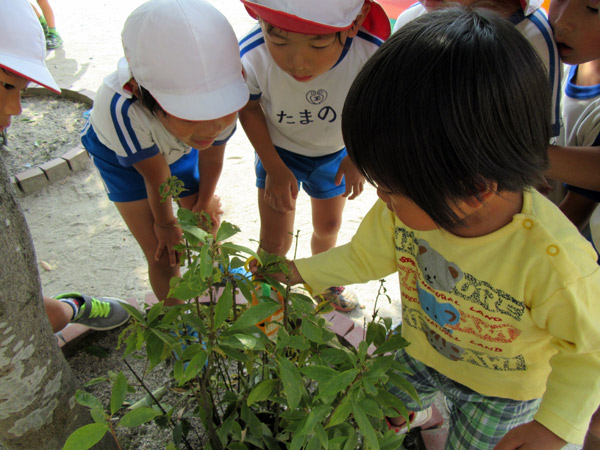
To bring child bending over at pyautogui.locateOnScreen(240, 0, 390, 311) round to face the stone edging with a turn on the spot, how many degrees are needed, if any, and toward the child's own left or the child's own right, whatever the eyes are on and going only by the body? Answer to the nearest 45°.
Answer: approximately 135° to the child's own right

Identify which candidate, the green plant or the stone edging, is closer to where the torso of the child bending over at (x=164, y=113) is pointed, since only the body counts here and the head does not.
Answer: the green plant

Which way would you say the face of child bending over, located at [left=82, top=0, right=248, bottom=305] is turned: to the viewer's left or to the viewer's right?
to the viewer's right

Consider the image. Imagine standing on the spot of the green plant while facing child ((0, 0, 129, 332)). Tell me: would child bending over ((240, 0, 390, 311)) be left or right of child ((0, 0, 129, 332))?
right

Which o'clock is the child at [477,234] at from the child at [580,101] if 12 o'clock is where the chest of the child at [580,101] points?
the child at [477,234] is roughly at 11 o'clock from the child at [580,101].

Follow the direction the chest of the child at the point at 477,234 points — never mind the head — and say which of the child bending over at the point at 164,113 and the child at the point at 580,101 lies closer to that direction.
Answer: the child bending over

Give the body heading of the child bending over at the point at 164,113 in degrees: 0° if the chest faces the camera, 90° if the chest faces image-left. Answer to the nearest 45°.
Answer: approximately 315°

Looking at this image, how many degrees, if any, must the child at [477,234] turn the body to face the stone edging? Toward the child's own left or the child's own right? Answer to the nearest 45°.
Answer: approximately 90° to the child's own right

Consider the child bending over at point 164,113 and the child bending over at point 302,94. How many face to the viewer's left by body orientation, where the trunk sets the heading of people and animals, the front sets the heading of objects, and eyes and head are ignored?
0

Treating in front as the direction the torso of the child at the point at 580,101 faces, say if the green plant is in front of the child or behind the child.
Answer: in front
